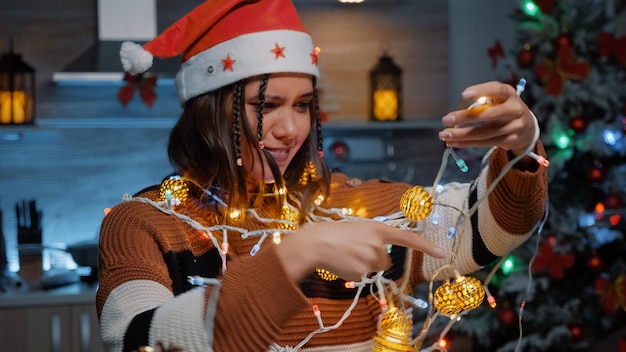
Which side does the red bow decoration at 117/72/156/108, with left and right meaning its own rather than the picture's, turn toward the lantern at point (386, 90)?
left

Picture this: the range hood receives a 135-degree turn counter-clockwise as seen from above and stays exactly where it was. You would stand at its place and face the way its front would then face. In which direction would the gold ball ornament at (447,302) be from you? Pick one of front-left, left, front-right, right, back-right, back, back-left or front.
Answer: back-right

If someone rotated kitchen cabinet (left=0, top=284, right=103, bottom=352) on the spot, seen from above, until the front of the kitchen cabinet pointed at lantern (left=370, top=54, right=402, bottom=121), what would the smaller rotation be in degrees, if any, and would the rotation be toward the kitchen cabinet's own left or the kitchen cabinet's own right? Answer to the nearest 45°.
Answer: approximately 90° to the kitchen cabinet's own left

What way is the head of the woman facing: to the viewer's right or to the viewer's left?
to the viewer's right

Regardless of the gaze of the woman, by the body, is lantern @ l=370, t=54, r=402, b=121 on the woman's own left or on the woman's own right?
on the woman's own left

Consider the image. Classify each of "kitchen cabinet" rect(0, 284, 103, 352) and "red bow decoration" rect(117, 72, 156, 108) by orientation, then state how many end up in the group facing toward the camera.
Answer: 2

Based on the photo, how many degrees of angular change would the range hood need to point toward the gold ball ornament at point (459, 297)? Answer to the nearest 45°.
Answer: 0° — it already faces it

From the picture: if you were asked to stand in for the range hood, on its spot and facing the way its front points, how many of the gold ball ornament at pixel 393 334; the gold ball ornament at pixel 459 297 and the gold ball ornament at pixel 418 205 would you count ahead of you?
3

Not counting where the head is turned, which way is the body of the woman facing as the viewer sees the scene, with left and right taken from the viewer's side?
facing the viewer and to the right of the viewer

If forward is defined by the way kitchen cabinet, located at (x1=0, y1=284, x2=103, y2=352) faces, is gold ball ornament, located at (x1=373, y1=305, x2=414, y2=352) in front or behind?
in front

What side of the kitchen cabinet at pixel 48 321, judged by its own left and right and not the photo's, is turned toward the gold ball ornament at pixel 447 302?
front

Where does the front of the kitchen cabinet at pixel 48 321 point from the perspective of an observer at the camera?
facing the viewer

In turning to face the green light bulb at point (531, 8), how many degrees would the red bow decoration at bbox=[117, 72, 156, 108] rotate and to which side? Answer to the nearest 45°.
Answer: approximately 45° to its left

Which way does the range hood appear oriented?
toward the camera

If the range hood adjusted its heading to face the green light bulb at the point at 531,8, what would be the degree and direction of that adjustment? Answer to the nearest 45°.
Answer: approximately 90° to its left

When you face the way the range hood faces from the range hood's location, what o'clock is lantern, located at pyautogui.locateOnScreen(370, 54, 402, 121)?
The lantern is roughly at 9 o'clock from the range hood.

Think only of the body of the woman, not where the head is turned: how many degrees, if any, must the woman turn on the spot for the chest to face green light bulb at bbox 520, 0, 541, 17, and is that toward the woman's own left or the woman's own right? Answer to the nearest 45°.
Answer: approximately 90° to the woman's own left
